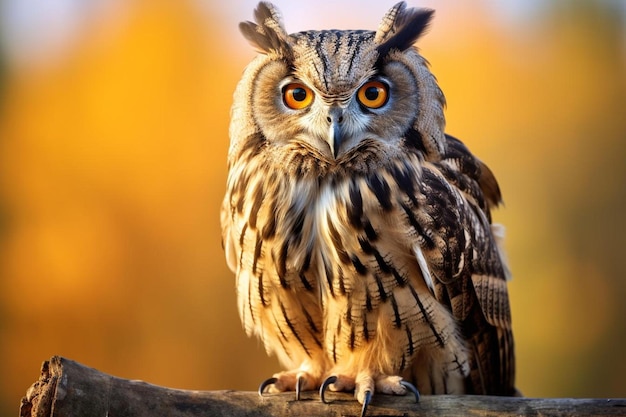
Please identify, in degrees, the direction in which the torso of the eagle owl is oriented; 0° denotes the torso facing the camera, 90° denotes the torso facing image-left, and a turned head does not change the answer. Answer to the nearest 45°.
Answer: approximately 45°
